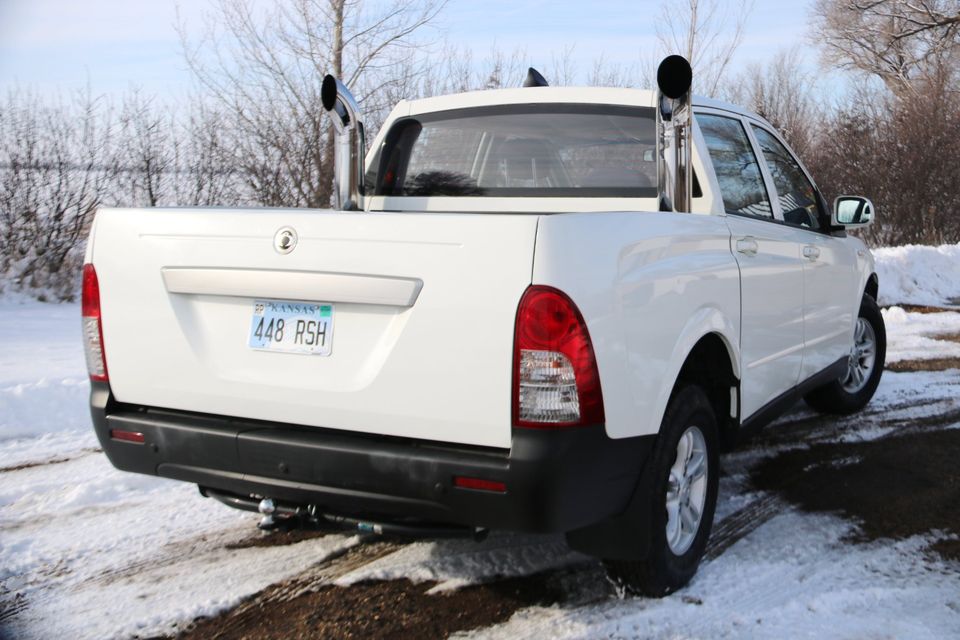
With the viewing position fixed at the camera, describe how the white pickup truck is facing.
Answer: facing away from the viewer and to the right of the viewer

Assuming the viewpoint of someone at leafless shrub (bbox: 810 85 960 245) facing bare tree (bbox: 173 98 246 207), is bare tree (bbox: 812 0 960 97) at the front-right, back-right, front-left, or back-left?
back-right

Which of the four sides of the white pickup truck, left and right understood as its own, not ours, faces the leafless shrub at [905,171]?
front

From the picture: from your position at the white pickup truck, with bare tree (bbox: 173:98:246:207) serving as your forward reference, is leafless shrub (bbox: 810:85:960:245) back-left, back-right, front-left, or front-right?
front-right

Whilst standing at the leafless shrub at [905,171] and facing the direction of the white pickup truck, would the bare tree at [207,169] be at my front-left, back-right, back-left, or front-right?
front-right

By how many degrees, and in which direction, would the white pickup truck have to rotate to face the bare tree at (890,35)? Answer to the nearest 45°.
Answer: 0° — it already faces it

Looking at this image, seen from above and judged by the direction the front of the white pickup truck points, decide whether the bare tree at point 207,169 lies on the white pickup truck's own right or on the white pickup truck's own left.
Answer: on the white pickup truck's own left

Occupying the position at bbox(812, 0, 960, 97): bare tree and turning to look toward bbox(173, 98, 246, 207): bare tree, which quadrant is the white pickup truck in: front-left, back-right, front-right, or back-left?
front-left
